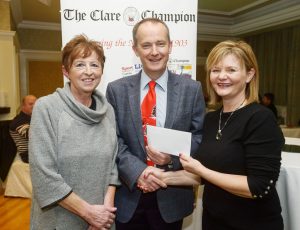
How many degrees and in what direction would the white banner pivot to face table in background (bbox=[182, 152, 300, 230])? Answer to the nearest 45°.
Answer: approximately 45° to its left

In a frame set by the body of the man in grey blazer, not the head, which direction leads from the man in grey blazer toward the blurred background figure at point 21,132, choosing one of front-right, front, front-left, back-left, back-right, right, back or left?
back-right

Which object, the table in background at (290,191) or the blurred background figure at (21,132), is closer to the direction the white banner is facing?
the table in background

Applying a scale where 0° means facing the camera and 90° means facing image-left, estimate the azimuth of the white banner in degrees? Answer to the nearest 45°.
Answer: approximately 0°

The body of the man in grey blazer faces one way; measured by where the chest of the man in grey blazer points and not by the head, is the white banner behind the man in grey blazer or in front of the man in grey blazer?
behind

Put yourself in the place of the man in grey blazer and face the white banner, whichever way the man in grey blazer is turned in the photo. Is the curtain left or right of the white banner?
right

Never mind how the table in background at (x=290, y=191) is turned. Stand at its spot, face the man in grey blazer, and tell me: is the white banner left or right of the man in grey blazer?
right

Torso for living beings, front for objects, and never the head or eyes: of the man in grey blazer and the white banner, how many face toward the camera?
2

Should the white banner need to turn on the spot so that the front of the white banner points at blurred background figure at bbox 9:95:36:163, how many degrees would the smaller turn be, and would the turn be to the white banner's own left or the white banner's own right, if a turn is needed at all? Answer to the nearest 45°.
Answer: approximately 135° to the white banner's own right

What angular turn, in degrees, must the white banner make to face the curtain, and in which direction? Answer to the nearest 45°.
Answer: approximately 135° to its left

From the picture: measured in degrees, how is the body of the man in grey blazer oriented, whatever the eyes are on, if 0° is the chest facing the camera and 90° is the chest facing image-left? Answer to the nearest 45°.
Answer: approximately 0°
